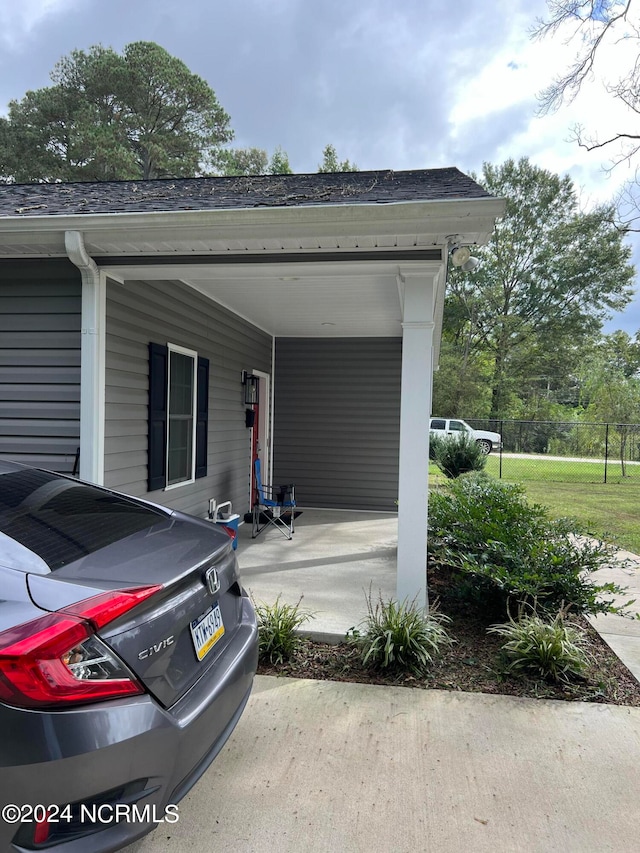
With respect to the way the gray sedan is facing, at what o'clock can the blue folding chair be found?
The blue folding chair is roughly at 2 o'clock from the gray sedan.

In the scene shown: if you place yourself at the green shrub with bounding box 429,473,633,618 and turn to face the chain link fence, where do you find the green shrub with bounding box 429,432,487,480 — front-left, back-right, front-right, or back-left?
front-left

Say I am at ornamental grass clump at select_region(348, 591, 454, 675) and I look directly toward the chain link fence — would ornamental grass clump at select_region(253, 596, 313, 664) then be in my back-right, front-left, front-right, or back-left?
back-left

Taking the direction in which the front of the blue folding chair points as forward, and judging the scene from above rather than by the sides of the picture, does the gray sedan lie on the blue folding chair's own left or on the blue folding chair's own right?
on the blue folding chair's own right

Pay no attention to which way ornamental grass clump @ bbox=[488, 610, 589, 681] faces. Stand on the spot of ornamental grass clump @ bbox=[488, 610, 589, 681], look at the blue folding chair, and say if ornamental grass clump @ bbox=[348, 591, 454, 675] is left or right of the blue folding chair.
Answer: left

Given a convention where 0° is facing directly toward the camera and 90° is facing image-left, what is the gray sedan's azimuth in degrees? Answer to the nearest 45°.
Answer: approximately 135°

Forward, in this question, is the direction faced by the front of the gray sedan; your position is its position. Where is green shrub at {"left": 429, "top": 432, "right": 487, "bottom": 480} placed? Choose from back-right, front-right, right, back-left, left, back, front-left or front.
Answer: right
